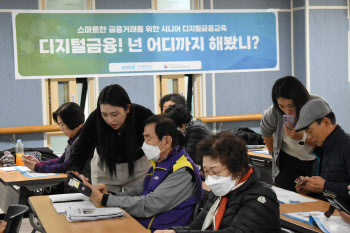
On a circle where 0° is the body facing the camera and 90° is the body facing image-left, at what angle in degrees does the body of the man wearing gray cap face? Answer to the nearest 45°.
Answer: approximately 90°

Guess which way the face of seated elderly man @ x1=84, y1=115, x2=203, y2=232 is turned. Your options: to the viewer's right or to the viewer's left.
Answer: to the viewer's left

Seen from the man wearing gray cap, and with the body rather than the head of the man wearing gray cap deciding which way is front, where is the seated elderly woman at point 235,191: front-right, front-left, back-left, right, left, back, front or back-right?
front-left

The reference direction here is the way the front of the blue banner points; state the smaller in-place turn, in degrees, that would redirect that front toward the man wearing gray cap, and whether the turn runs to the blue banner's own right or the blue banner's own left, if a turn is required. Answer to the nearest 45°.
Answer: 0° — it already faces them

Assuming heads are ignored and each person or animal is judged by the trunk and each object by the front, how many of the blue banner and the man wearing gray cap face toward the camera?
1

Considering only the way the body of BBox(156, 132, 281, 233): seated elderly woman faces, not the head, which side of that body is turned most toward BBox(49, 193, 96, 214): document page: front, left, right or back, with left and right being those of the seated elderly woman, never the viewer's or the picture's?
right

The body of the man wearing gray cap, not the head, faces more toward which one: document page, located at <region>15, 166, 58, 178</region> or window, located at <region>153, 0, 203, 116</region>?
the document page

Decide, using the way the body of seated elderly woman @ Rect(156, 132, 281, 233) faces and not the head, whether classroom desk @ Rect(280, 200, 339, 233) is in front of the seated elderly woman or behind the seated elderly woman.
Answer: behind

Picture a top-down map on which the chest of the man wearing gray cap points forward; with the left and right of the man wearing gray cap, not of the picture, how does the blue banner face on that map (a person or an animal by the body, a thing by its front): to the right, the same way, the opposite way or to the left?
to the left

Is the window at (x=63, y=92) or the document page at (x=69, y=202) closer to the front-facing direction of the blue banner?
the document page

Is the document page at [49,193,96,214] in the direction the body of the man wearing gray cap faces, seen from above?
yes
